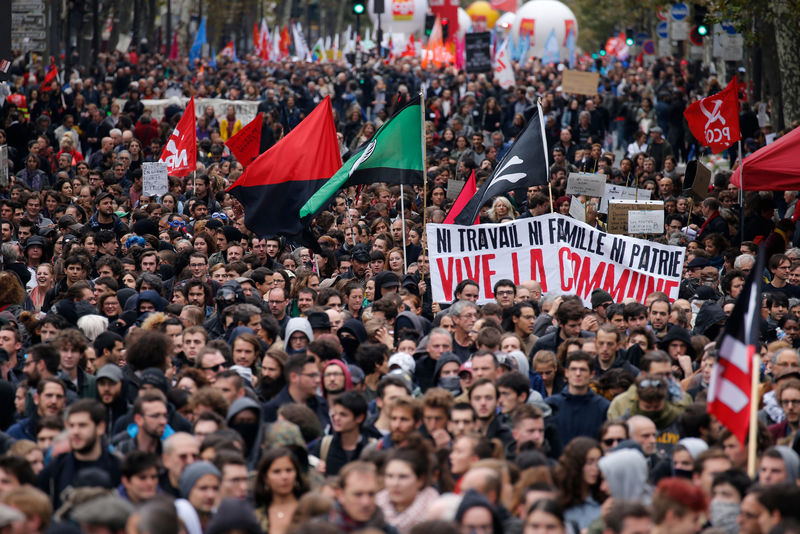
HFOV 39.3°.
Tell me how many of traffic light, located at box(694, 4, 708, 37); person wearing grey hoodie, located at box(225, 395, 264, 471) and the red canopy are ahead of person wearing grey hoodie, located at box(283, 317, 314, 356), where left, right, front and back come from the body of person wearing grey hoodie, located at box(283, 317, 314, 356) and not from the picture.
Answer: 1

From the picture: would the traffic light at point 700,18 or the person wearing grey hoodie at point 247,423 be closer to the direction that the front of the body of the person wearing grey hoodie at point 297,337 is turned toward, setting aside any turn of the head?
the person wearing grey hoodie

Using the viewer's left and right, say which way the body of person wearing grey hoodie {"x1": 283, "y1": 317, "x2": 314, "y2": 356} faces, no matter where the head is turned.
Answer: facing the viewer

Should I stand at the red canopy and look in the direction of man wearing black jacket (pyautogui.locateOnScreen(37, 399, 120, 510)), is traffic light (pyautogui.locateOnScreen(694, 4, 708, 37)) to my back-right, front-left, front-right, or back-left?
back-right

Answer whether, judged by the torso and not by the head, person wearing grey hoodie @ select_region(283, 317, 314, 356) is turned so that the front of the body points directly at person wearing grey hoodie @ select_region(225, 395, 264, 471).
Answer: yes

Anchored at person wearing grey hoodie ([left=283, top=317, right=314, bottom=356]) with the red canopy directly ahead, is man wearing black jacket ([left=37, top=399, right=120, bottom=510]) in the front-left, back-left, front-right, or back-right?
back-right

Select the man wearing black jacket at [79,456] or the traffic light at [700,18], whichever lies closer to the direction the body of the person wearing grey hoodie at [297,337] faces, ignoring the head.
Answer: the man wearing black jacket

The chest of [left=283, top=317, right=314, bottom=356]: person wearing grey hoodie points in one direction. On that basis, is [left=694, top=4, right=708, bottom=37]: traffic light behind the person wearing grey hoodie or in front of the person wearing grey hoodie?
behind

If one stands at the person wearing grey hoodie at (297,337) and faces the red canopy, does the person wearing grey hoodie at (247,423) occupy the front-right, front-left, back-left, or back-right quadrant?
back-right

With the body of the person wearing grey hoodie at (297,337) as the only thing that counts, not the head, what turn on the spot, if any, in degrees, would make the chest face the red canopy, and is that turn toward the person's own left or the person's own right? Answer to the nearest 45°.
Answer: approximately 135° to the person's own left
